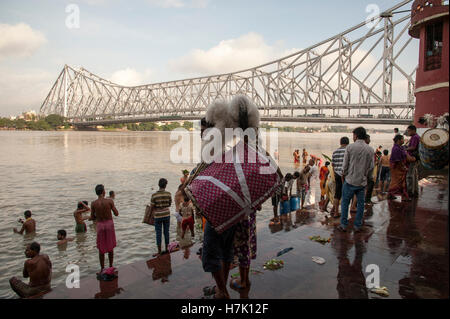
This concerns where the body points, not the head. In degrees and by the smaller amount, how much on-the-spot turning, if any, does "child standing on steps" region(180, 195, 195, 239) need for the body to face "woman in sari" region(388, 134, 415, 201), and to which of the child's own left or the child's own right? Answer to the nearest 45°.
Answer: approximately 90° to the child's own right

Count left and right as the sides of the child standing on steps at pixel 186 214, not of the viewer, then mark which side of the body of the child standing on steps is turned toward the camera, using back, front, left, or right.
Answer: back

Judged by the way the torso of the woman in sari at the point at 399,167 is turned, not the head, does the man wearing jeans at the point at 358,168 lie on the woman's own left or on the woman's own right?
on the woman's own right

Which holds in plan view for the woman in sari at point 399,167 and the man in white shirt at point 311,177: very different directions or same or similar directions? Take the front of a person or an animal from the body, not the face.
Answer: very different directions
